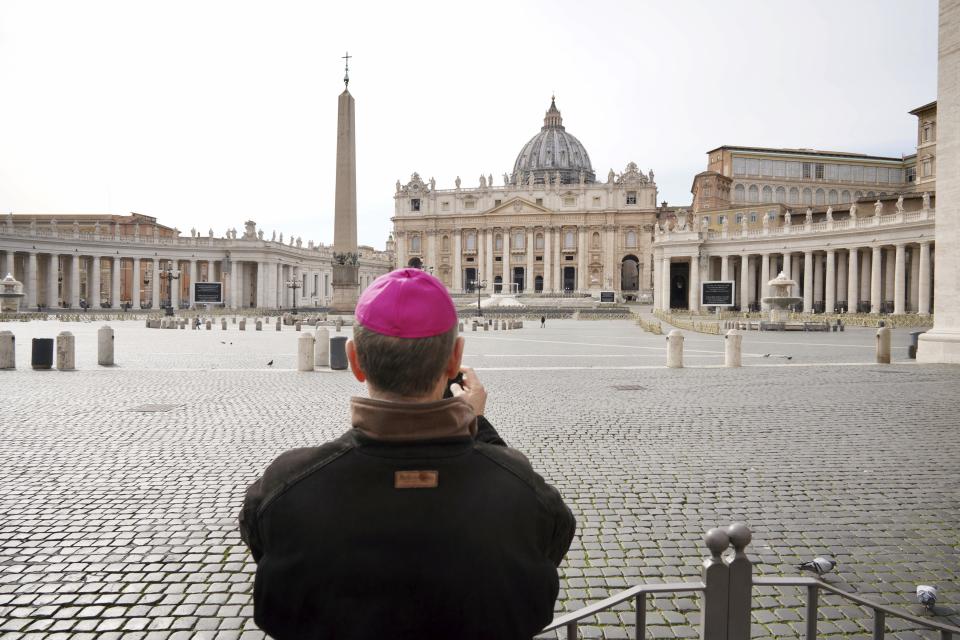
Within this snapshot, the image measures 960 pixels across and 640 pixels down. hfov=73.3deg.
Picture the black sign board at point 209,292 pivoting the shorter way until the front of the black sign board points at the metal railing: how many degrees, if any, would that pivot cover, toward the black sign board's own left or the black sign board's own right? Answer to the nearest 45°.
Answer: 0° — it already faces it

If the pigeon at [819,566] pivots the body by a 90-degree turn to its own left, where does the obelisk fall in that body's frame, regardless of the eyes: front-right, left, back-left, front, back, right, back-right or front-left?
front-left

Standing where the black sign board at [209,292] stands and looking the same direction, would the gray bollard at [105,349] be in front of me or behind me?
in front

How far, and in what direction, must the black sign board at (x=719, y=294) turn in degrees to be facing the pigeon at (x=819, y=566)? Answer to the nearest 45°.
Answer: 0° — it already faces it

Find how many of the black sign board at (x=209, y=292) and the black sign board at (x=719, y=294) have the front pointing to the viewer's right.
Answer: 0

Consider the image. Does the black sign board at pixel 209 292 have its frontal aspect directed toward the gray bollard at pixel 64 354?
yes

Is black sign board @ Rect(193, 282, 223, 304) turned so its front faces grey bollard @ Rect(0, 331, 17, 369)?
yes

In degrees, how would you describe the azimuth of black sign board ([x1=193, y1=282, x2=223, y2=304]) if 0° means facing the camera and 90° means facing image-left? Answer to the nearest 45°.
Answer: approximately 0°

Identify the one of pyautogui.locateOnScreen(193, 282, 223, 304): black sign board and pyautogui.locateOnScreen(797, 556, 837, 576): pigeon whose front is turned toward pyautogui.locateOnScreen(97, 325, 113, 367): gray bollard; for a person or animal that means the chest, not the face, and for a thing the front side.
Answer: the black sign board

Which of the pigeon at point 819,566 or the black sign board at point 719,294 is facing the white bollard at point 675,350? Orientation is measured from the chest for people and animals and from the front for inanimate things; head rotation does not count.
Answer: the black sign board

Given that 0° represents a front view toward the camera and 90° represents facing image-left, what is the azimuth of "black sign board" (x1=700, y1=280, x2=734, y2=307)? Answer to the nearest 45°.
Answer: approximately 0°

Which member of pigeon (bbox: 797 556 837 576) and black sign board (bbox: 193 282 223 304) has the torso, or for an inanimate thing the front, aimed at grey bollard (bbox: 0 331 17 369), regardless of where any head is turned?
the black sign board
